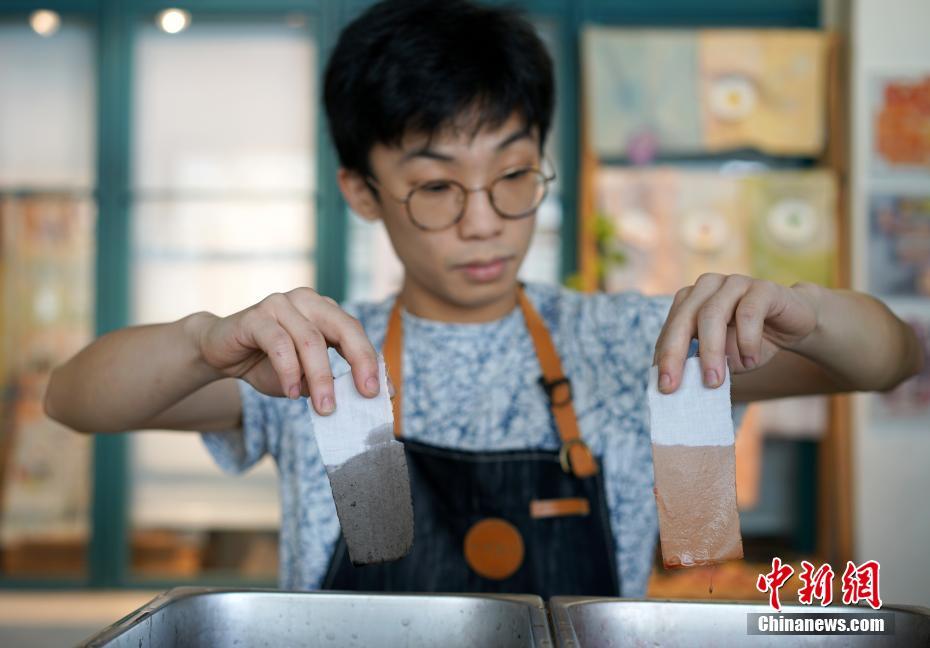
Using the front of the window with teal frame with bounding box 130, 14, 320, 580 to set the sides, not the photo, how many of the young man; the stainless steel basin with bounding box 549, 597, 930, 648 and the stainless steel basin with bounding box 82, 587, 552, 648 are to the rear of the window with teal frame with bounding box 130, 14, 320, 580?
0

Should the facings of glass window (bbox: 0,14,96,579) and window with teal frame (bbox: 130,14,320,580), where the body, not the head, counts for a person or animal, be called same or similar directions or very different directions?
same or similar directions

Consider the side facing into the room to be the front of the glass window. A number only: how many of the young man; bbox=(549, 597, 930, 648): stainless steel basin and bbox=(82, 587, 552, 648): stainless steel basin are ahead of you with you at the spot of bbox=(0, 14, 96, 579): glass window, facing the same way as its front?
3

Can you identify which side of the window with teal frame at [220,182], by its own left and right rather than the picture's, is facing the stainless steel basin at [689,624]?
front

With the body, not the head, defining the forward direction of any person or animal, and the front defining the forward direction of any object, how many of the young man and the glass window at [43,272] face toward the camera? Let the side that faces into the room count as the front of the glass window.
2

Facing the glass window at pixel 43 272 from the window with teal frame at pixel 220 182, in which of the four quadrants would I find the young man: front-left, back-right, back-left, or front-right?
back-left

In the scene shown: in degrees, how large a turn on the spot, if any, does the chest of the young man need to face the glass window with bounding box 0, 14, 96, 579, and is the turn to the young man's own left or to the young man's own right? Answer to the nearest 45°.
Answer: approximately 135° to the young man's own right

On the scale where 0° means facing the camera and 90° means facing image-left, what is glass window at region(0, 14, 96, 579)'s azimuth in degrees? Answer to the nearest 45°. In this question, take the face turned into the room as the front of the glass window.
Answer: approximately 0°

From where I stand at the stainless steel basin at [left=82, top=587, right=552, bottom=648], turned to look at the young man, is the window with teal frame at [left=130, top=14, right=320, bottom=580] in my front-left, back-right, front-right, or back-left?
front-left
